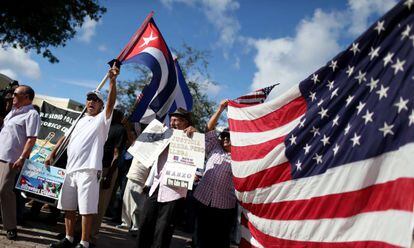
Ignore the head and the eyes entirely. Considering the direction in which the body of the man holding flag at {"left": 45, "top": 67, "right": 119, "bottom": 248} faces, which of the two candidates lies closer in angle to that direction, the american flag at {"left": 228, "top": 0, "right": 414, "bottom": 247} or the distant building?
the american flag

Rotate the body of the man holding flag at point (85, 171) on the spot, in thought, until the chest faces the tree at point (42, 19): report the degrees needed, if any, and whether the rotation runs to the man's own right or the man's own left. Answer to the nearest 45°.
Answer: approximately 135° to the man's own right

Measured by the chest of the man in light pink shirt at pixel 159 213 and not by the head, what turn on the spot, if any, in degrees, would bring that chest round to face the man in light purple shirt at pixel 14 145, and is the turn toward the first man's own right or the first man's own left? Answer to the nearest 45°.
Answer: approximately 45° to the first man's own right

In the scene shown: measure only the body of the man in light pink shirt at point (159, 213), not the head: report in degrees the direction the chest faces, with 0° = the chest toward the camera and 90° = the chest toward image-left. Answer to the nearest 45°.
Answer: approximately 45°
